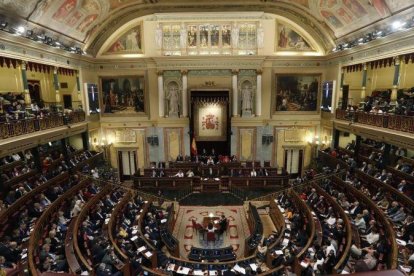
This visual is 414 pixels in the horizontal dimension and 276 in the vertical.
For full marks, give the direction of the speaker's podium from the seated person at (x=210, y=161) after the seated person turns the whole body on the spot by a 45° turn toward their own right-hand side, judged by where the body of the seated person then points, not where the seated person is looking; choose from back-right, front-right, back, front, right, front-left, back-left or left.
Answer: front-left

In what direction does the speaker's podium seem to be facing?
toward the camera

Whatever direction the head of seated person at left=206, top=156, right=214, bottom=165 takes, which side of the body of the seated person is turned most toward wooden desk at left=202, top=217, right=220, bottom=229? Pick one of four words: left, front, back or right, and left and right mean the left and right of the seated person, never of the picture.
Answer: front

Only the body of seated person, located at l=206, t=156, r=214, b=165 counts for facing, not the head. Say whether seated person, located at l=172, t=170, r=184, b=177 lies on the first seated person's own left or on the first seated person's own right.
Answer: on the first seated person's own right

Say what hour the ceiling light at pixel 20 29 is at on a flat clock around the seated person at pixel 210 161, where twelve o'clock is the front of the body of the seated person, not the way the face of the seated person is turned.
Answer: The ceiling light is roughly at 2 o'clock from the seated person.

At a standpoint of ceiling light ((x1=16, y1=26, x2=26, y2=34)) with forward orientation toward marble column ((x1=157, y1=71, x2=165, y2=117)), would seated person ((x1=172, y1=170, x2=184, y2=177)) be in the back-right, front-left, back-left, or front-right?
front-right

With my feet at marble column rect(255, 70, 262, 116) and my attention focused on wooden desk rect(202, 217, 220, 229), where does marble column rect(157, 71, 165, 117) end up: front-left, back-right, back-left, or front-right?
front-right

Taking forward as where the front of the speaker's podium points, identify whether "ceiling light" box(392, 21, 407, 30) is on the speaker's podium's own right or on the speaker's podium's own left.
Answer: on the speaker's podium's own left

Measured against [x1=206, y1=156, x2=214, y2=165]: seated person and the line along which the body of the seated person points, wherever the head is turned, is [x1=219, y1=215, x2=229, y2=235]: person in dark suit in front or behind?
in front
